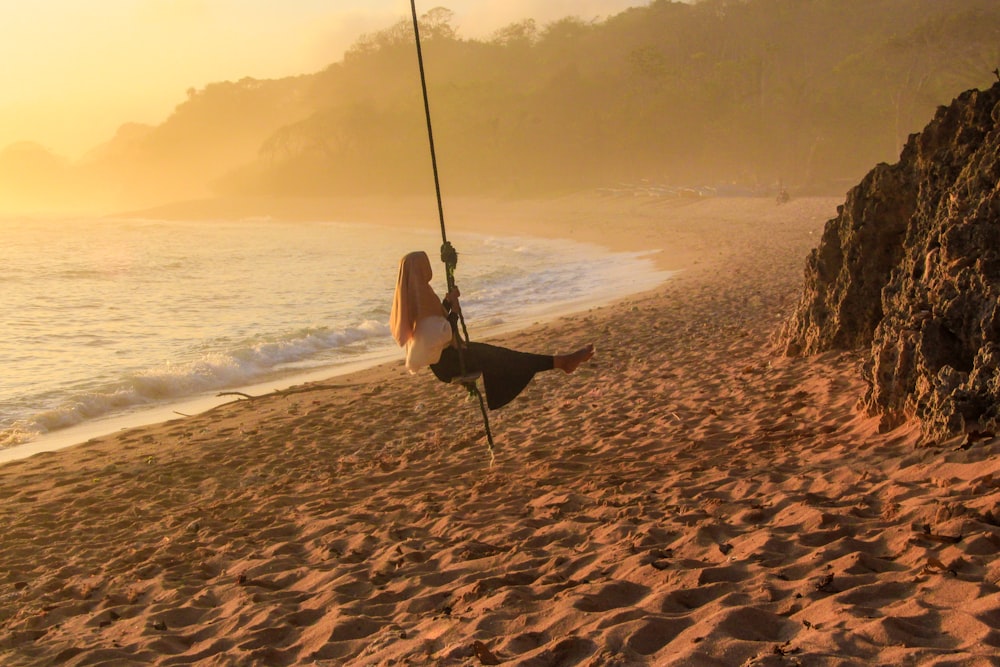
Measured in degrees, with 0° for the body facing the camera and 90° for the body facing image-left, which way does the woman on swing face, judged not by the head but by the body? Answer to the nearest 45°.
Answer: approximately 270°

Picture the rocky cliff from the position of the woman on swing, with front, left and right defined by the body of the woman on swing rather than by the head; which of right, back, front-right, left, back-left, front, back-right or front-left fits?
front

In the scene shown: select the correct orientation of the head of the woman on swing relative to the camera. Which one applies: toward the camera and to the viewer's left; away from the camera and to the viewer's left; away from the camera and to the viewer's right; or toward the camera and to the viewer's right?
away from the camera and to the viewer's right
